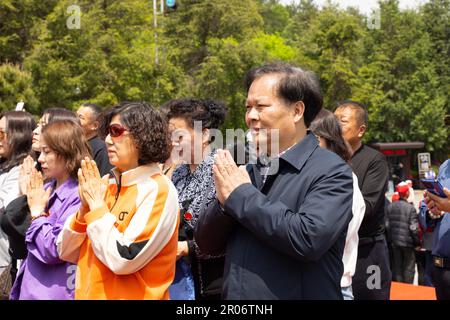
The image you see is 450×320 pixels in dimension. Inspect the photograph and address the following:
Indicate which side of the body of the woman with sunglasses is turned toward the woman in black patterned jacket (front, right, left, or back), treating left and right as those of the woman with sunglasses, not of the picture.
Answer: back

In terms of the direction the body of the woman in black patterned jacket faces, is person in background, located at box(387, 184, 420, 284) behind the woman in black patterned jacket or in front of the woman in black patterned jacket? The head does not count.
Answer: behind

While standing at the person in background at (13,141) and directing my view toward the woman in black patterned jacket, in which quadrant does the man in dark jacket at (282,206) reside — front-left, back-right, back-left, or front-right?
front-right

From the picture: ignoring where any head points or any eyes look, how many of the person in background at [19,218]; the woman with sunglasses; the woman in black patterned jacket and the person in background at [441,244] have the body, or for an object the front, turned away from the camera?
0

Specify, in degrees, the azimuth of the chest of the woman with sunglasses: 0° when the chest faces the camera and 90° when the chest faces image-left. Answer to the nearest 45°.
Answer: approximately 45°

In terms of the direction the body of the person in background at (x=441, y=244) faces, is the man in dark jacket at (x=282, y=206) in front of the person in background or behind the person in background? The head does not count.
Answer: in front

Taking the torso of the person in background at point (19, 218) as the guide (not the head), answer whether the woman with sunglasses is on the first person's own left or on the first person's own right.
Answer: on the first person's own left

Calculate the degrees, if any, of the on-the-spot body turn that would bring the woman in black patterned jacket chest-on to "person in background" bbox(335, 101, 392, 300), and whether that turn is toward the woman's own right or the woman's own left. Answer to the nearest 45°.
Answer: approximately 180°

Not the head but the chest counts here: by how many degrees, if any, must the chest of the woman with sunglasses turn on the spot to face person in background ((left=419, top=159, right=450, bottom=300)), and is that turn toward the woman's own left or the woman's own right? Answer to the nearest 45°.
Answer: approximately 135° to the woman's own left

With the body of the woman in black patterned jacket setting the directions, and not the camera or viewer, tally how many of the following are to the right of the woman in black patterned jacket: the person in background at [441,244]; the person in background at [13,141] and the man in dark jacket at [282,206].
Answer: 1

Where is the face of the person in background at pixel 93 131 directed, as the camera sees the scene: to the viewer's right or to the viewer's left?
to the viewer's left
